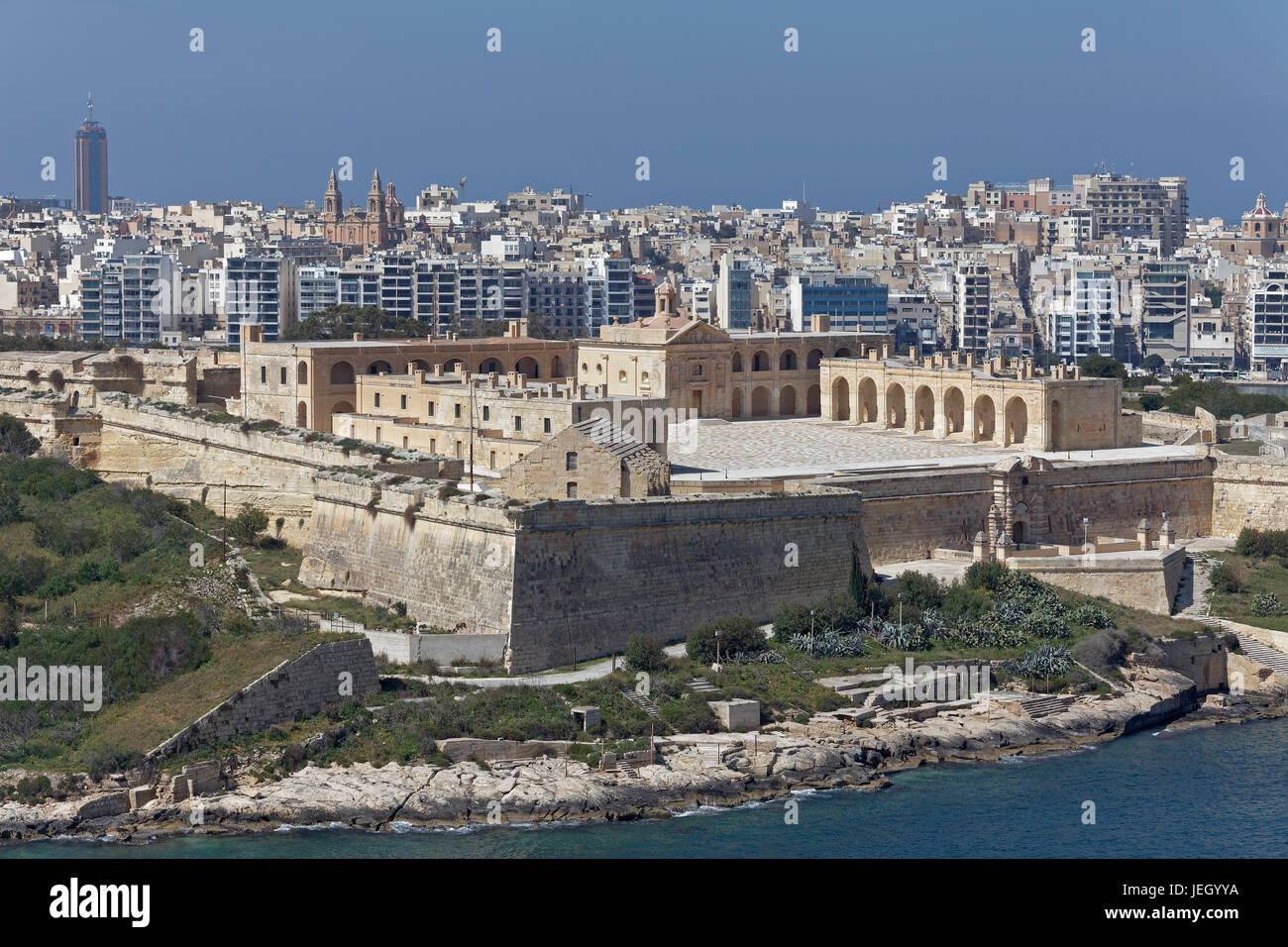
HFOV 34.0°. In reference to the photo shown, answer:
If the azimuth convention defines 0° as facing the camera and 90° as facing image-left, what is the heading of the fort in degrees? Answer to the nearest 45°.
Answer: approximately 315°

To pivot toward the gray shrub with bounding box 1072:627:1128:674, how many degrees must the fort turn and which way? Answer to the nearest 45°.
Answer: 0° — it already faces it

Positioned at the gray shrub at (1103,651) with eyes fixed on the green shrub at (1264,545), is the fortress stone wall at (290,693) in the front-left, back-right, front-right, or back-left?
back-left

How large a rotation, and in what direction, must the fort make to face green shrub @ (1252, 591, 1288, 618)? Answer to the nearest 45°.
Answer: approximately 45° to its left

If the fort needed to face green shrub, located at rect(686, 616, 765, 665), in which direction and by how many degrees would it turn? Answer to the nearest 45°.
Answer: approximately 45° to its right

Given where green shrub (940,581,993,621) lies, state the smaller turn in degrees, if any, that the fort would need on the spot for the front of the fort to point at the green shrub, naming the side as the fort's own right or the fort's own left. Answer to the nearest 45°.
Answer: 0° — it already faces it

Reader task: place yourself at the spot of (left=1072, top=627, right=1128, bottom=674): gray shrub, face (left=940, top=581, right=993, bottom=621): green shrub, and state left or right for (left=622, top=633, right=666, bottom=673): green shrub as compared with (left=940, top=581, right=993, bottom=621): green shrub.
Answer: left
